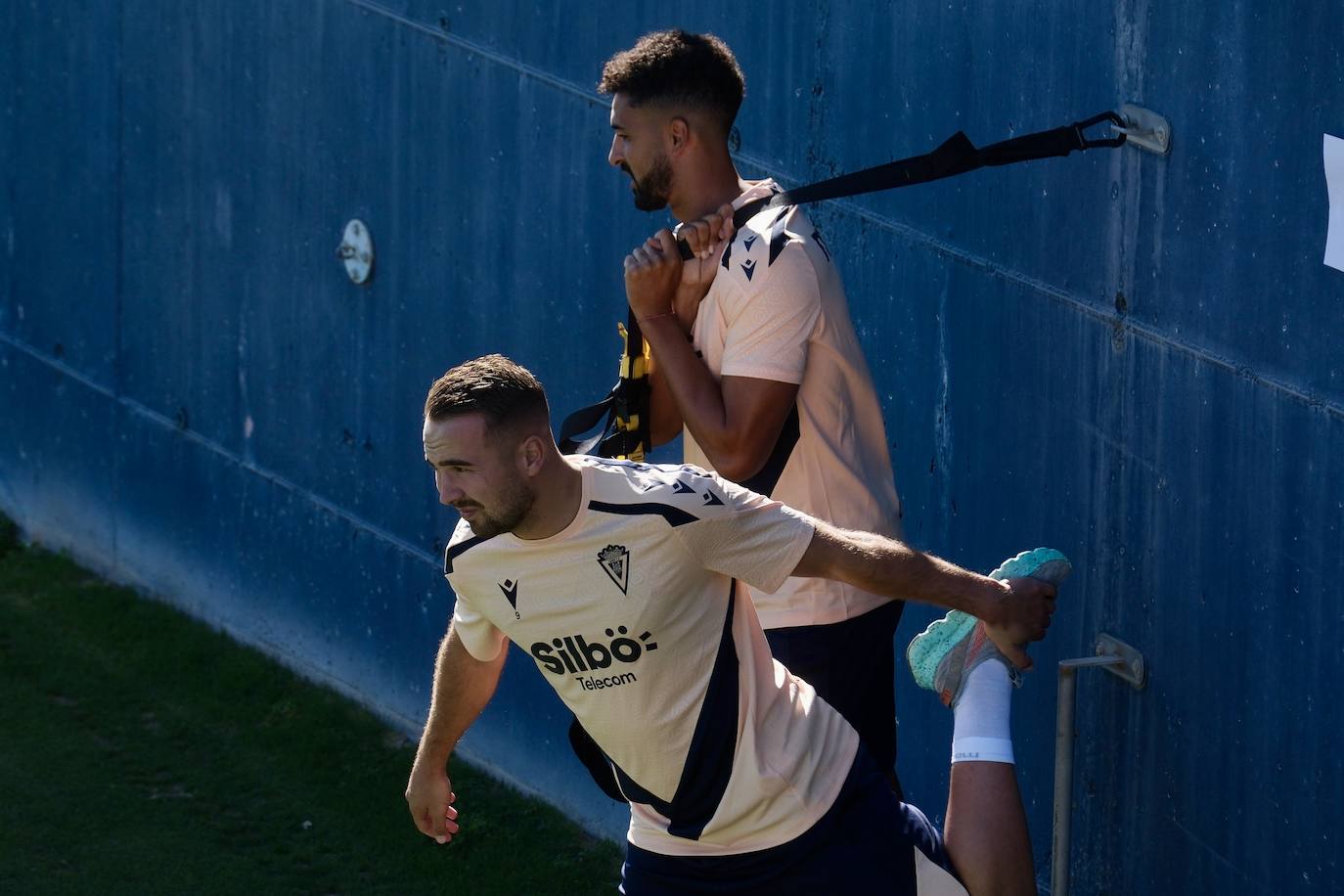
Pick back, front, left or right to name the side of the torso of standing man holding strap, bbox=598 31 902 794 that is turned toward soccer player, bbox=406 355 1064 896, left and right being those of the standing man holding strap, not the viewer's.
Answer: left

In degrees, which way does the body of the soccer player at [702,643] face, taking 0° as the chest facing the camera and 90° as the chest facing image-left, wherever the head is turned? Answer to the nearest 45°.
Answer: approximately 45°

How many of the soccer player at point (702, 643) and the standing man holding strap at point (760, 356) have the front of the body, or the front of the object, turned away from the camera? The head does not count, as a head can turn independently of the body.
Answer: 0

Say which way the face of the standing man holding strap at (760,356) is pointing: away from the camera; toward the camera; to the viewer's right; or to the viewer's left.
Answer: to the viewer's left

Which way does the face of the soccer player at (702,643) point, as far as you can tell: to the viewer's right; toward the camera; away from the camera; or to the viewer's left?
to the viewer's left

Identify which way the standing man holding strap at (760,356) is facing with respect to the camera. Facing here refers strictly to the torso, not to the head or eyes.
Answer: to the viewer's left

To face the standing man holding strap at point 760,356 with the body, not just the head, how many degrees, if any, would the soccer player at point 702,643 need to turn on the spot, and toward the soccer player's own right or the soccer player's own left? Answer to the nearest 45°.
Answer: approximately 135° to the soccer player's own right
